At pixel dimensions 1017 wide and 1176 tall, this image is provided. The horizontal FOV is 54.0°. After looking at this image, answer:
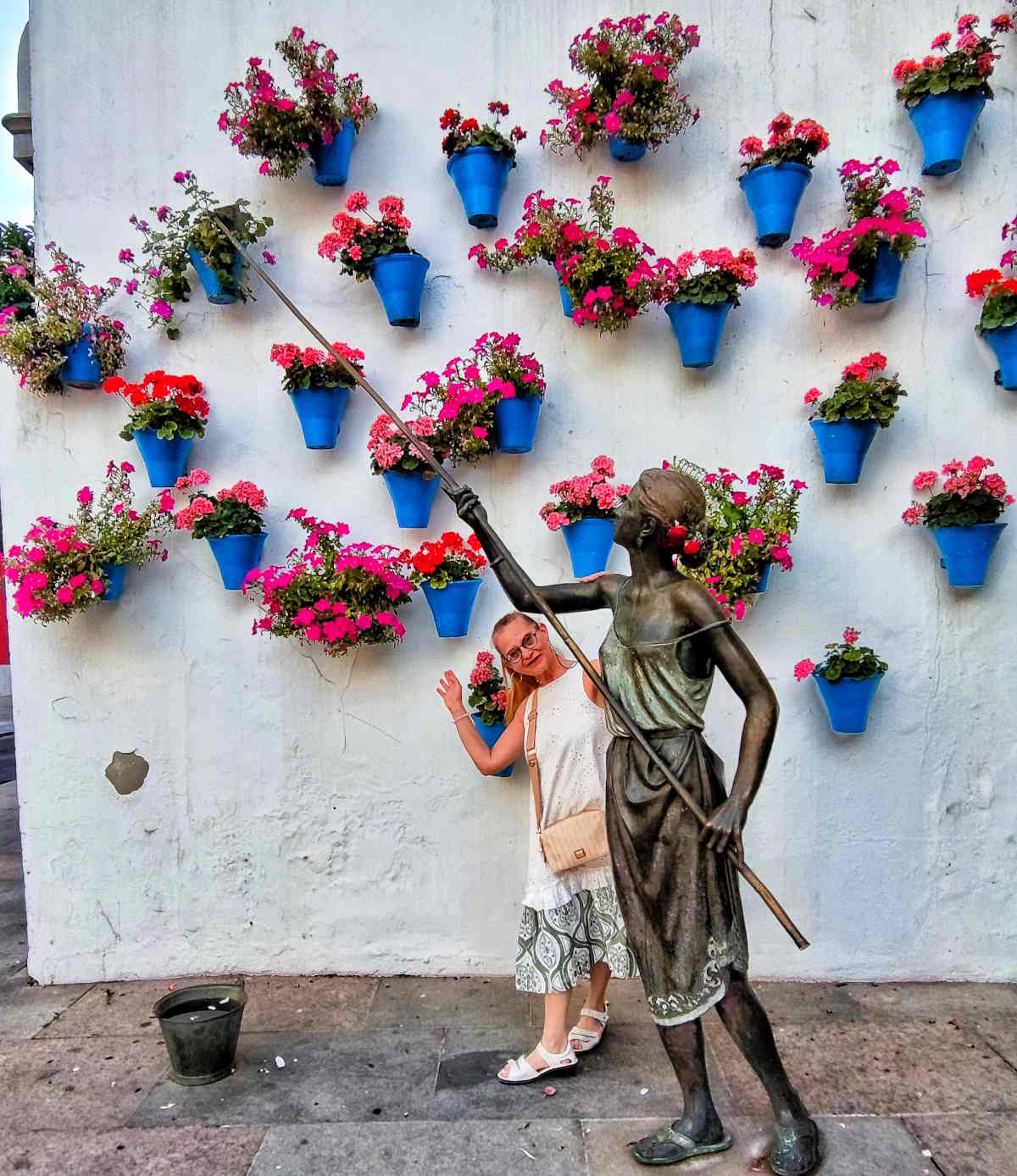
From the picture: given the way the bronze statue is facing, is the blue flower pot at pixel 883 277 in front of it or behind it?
behind

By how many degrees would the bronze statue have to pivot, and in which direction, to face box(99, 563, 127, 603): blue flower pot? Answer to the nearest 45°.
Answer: approximately 90° to its right

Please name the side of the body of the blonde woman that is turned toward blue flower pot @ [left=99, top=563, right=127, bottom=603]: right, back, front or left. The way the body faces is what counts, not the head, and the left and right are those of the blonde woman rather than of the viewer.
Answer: right

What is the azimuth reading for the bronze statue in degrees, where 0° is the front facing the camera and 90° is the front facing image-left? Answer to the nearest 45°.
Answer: approximately 45°

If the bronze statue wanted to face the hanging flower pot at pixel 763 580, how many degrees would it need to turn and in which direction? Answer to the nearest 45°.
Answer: approximately 135° to its right
